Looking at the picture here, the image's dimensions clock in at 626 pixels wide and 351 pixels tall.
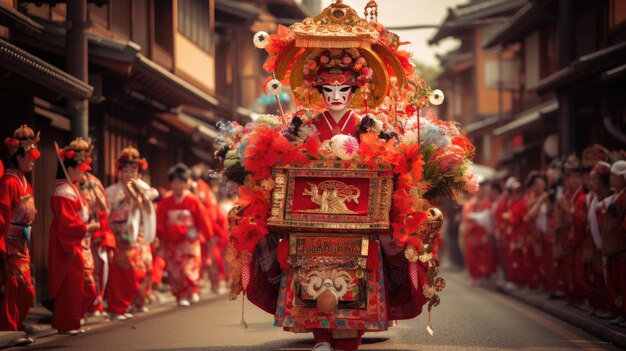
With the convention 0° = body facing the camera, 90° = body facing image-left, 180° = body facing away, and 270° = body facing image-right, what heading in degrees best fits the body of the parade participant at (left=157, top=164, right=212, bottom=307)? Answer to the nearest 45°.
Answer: approximately 0°

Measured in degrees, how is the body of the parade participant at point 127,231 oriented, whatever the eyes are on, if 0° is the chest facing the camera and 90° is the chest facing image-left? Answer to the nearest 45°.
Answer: approximately 315°

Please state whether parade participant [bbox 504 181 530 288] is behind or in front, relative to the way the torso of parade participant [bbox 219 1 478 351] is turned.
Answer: behind

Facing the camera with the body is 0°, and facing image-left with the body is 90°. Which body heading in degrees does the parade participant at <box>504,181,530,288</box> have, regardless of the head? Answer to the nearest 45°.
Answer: approximately 90°

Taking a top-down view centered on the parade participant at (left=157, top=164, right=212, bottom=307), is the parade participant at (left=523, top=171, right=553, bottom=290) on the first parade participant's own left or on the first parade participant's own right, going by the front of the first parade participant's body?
on the first parade participant's own left

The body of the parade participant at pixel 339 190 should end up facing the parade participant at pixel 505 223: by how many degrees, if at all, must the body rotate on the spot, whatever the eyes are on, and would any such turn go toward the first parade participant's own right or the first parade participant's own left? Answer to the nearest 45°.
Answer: approximately 180°
